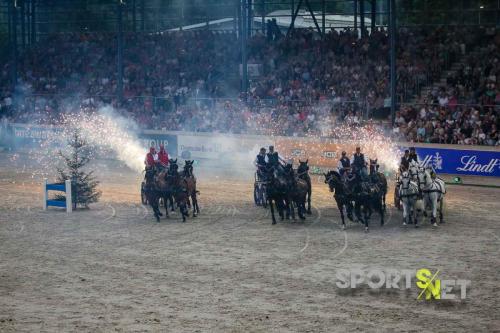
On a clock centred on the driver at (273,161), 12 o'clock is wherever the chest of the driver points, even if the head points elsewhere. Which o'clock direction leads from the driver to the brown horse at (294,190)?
The brown horse is roughly at 1 o'clock from the driver.

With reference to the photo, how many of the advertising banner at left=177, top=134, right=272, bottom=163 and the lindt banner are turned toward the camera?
2

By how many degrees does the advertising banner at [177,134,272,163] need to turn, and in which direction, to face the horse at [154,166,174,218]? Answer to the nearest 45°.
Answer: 0° — it already faces it

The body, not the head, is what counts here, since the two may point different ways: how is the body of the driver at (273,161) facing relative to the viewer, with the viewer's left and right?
facing the viewer and to the right of the viewer

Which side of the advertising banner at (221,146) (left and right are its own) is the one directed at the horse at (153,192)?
front

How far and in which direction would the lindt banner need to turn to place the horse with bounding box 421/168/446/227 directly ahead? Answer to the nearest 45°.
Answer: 0° — it already faces it

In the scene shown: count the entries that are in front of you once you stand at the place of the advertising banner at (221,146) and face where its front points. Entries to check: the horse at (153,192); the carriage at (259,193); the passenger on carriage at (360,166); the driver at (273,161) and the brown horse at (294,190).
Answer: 5

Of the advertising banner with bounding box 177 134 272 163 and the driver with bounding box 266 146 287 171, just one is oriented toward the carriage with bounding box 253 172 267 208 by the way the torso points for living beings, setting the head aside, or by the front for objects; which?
the advertising banner

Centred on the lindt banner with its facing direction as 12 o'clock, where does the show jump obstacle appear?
The show jump obstacle is roughly at 2 o'clock from the lindt banner.

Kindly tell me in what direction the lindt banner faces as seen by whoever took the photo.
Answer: facing the viewer

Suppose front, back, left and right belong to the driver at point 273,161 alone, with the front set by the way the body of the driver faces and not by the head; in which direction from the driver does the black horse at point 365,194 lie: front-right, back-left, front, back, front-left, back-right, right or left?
front

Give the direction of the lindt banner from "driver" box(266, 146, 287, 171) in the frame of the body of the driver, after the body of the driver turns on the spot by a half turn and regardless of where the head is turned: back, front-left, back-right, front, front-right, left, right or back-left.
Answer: right

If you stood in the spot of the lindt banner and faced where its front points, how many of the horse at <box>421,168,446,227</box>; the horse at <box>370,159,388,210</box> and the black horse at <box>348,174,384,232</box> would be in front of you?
3

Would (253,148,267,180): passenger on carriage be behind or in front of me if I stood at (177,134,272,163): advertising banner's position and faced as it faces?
in front

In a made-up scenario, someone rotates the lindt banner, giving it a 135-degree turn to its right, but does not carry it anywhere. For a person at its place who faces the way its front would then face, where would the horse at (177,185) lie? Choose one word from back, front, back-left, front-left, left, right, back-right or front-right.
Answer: left

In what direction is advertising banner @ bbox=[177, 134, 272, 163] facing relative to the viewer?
toward the camera
